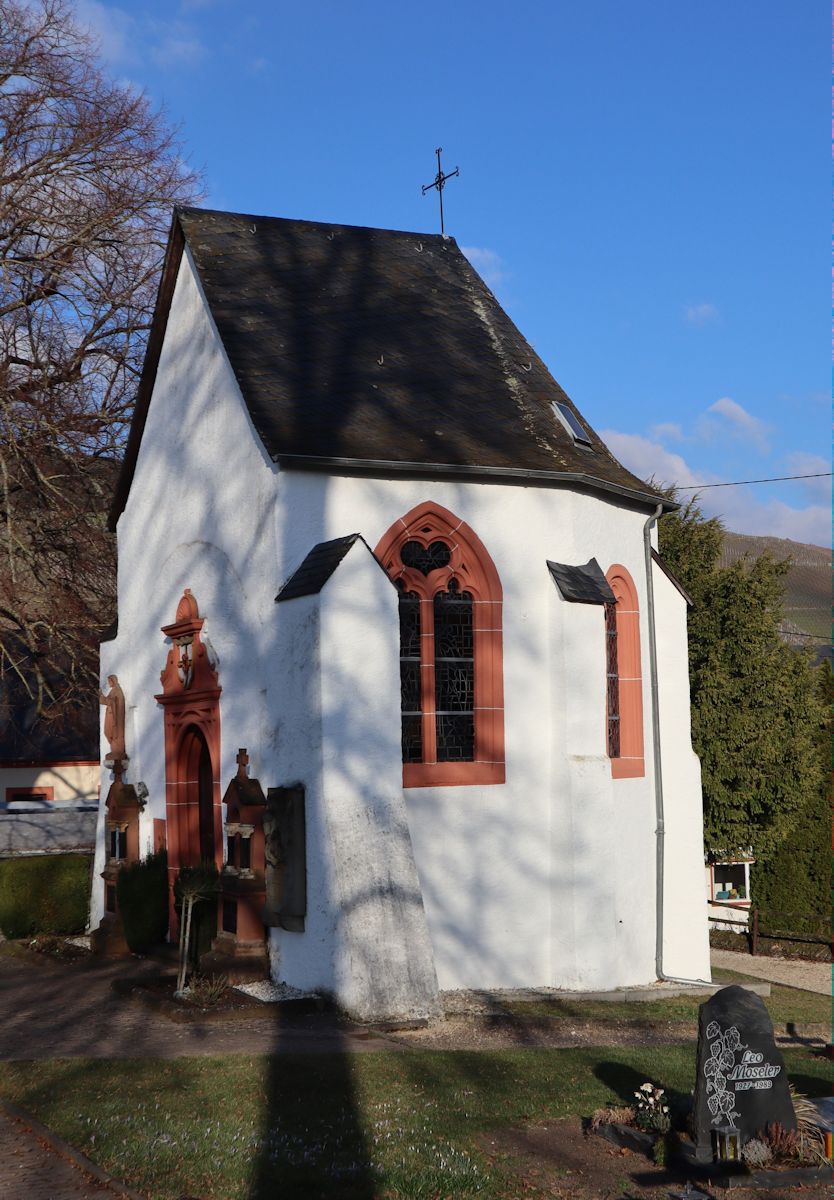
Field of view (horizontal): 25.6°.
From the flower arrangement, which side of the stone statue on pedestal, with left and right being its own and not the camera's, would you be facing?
left

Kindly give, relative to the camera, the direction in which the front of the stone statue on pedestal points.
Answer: facing to the left of the viewer

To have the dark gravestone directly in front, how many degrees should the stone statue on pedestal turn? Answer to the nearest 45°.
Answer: approximately 90° to its left

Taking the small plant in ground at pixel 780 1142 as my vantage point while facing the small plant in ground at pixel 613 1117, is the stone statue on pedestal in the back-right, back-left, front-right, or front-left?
front-right

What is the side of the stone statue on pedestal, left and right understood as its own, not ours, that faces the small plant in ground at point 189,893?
left
